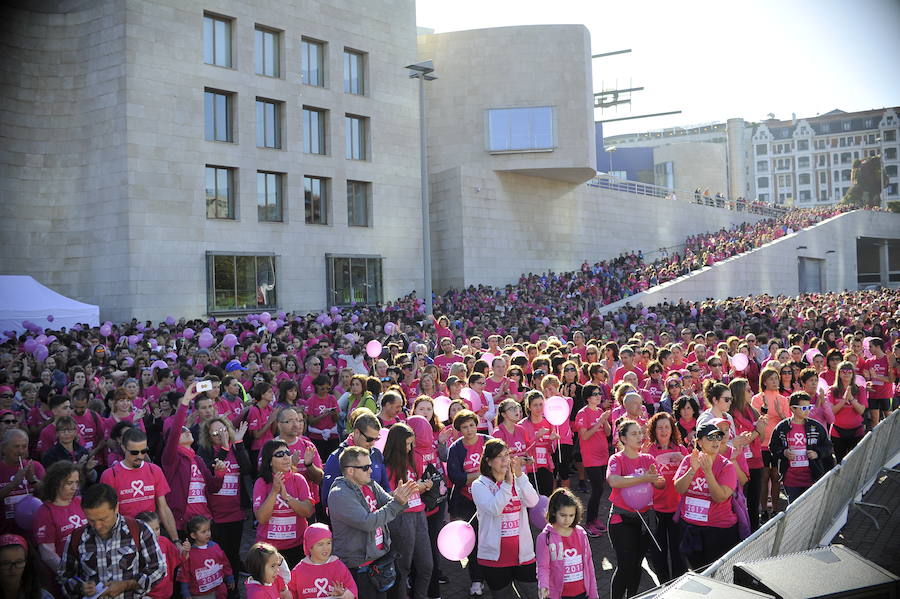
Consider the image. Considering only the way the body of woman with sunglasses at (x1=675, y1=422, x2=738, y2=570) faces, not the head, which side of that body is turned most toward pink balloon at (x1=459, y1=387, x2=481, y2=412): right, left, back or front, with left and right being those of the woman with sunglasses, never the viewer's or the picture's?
right

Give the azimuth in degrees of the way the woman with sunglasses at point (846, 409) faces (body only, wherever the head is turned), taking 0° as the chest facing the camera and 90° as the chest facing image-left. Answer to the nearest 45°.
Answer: approximately 0°

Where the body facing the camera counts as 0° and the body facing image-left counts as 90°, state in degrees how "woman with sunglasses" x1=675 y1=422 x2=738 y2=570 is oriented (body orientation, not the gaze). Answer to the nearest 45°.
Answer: approximately 45°

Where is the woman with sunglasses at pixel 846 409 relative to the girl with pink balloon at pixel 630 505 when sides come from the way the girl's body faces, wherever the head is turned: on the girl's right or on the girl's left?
on the girl's left

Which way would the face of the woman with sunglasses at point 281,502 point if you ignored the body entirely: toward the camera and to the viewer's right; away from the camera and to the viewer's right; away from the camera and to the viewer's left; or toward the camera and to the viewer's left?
toward the camera and to the viewer's right

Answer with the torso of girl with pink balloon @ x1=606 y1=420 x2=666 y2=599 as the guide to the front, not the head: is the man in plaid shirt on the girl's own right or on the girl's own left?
on the girl's own right

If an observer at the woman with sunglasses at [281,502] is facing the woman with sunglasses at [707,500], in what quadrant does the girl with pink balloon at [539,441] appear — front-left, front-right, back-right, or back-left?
front-left

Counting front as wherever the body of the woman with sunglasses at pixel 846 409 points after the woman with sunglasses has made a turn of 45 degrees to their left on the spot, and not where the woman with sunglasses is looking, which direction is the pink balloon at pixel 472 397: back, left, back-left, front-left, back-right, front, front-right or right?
right

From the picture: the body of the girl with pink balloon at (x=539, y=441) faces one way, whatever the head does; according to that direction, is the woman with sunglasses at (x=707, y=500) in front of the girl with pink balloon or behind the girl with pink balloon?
in front

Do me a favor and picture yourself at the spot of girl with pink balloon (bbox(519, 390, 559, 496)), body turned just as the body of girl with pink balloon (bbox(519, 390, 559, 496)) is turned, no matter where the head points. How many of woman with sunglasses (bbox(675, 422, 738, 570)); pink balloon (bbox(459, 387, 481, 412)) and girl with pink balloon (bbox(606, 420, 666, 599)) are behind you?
1

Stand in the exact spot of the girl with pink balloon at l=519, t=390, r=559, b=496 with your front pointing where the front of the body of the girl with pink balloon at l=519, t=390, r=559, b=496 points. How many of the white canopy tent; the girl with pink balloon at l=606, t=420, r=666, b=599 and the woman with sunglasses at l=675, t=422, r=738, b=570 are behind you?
1

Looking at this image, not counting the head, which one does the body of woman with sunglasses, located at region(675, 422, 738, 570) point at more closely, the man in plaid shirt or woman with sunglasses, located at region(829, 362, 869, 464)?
the man in plaid shirt

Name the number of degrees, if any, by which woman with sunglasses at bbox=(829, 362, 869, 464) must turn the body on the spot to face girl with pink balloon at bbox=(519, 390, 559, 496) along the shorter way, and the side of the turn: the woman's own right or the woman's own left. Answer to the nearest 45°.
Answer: approximately 45° to the woman's own right

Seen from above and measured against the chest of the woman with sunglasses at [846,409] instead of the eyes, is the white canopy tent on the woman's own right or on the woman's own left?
on the woman's own right
